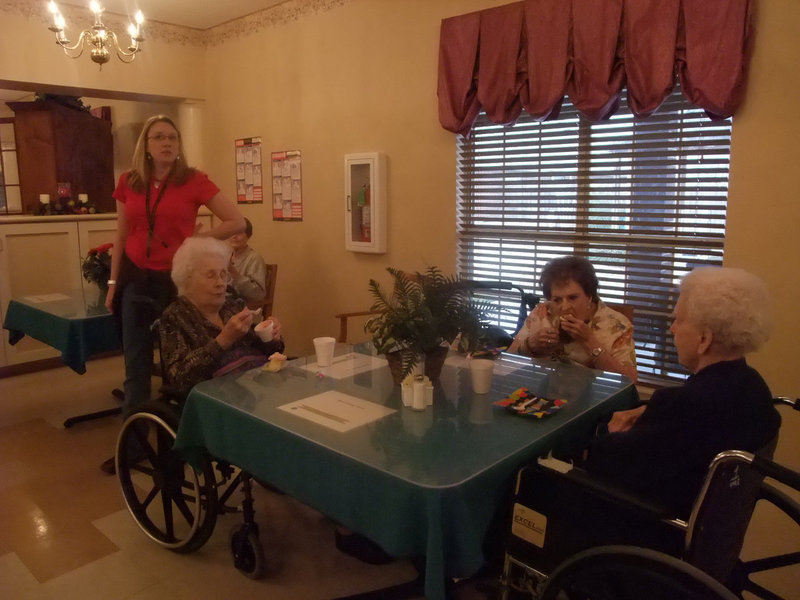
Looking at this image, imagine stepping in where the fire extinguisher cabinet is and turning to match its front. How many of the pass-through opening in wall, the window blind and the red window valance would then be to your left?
2

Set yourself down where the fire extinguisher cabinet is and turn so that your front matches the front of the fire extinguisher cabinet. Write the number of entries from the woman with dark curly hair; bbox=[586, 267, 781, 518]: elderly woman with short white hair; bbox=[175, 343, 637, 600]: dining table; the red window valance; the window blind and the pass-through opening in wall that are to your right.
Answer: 1

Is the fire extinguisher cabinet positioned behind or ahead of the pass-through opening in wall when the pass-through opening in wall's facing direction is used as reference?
ahead

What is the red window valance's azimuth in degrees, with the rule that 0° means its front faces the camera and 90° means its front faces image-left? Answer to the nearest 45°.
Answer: approximately 45°

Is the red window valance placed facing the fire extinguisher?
no

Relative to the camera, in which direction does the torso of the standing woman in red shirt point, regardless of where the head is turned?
toward the camera

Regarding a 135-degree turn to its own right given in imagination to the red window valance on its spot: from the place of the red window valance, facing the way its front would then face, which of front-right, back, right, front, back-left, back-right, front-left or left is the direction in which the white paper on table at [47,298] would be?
left

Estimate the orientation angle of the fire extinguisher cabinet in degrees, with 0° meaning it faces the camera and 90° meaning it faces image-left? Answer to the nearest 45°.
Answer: approximately 45°

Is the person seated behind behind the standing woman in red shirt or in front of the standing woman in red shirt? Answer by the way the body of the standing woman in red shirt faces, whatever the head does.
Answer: behind

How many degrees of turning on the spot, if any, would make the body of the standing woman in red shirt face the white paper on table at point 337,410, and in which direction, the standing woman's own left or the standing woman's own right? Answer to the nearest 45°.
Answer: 0° — they already face it

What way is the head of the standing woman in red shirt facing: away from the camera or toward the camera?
toward the camera

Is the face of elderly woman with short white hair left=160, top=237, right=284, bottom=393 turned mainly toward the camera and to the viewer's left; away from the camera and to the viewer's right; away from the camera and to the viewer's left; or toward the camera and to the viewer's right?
toward the camera and to the viewer's right

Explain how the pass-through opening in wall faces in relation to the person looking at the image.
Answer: facing the viewer
